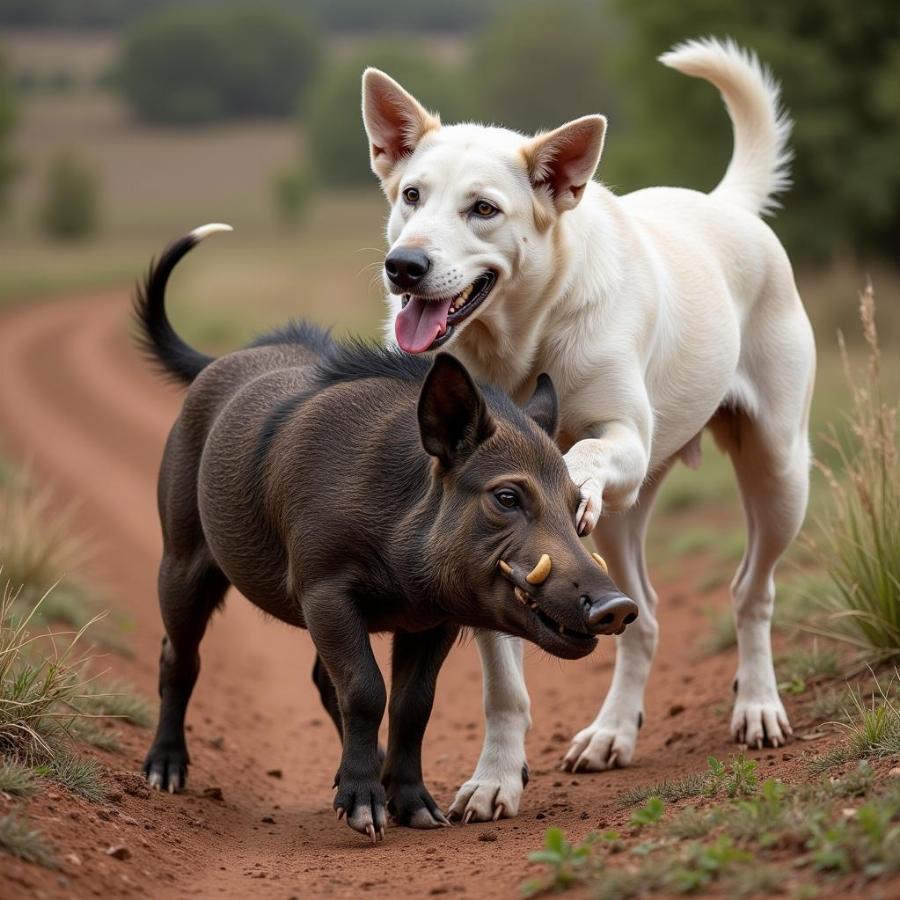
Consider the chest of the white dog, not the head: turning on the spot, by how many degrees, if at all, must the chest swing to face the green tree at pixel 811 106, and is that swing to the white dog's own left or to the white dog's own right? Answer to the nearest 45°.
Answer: approximately 135° to the white dog's own right

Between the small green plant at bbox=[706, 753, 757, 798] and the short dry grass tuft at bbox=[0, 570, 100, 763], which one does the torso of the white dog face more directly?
the short dry grass tuft

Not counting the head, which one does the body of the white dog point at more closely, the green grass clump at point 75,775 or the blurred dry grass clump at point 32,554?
the green grass clump

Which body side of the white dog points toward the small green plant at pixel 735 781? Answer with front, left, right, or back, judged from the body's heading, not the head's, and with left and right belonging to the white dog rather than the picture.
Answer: left

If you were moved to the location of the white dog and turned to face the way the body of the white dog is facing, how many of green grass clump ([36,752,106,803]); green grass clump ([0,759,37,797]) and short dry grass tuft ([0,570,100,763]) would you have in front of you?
3

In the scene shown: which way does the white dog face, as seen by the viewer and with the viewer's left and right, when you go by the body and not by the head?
facing the viewer and to the left of the viewer

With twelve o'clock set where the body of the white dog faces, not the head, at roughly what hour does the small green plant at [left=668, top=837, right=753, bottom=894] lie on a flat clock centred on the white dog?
The small green plant is roughly at 10 o'clock from the white dog.

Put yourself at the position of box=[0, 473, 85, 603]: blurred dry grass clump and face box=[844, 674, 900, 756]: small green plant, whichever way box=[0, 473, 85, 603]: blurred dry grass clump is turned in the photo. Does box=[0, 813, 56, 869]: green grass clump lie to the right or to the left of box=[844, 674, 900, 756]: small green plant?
right

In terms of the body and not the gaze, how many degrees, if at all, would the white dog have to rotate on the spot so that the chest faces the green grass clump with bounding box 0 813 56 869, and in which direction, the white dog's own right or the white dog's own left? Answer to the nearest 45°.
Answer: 0° — it already faces it

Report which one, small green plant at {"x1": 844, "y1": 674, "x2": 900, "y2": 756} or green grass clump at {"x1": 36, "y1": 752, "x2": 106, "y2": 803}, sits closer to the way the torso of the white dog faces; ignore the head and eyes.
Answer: the green grass clump

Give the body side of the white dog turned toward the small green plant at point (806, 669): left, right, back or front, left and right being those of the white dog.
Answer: back

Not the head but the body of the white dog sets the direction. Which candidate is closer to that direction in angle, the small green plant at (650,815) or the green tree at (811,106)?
the small green plant

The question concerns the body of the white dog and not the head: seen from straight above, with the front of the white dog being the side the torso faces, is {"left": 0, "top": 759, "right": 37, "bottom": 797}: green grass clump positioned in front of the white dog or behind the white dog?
in front
